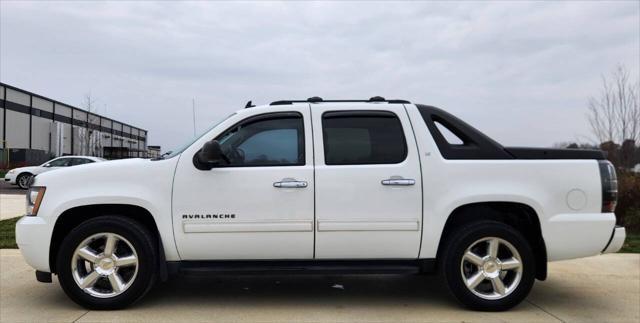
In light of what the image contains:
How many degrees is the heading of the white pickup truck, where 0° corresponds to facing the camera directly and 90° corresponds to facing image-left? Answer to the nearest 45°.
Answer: approximately 90°
